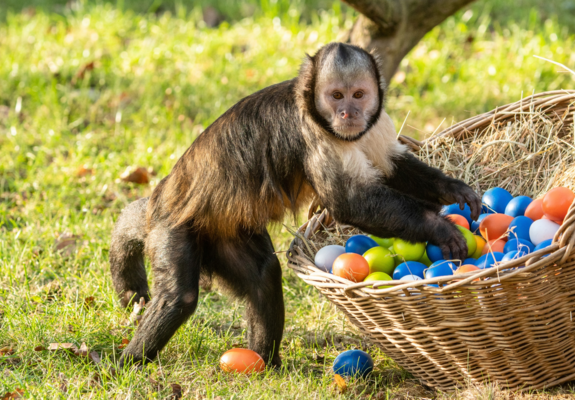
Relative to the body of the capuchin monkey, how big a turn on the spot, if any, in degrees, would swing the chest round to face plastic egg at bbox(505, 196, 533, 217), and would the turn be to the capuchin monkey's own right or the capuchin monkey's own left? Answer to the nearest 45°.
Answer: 0° — it already faces it

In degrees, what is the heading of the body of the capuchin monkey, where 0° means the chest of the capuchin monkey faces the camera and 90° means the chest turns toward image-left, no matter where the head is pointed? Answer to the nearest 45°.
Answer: approximately 270°

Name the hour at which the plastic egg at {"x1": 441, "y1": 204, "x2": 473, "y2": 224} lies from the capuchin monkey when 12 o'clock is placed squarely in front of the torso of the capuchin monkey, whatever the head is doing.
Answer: The plastic egg is roughly at 11 o'clock from the capuchin monkey.

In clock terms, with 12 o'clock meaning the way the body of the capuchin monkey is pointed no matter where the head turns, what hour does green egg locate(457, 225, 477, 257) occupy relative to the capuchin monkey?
The green egg is roughly at 12 o'clock from the capuchin monkey.

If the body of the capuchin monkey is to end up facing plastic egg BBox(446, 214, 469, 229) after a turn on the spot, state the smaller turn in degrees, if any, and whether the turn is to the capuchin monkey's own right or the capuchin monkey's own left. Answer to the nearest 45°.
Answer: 0° — it already faces it

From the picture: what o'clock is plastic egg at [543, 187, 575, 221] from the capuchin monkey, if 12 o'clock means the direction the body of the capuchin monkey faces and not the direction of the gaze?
The plastic egg is roughly at 12 o'clock from the capuchin monkey.

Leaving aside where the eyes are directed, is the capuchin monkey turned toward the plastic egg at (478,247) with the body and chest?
yes

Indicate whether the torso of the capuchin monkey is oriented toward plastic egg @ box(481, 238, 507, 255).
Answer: yes

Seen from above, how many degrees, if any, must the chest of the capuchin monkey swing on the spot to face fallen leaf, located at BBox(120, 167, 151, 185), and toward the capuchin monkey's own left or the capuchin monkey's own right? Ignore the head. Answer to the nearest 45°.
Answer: approximately 135° to the capuchin monkey's own left
